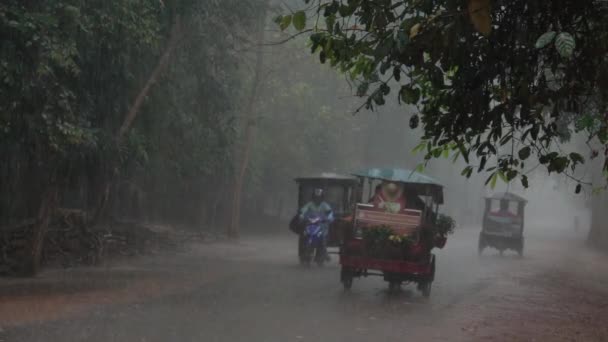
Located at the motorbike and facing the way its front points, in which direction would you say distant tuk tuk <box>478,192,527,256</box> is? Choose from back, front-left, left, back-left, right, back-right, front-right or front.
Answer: back-left

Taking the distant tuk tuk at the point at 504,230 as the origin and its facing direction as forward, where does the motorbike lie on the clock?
The motorbike is roughly at 7 o'clock from the distant tuk tuk.

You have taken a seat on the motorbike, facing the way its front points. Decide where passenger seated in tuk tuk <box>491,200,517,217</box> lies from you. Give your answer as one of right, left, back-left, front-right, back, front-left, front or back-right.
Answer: back-left

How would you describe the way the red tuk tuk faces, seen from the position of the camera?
facing away from the viewer

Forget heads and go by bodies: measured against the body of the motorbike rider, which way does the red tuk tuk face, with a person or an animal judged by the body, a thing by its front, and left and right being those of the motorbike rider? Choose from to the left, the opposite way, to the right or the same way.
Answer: the opposite way

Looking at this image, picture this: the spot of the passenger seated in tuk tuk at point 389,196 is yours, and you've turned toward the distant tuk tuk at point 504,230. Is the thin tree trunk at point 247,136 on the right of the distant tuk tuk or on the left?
left

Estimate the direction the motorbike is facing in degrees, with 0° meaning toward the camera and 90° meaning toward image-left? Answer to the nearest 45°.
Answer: approximately 0°

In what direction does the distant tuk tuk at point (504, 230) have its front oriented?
away from the camera

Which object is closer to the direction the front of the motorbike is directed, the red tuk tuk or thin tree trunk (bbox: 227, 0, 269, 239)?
the red tuk tuk
